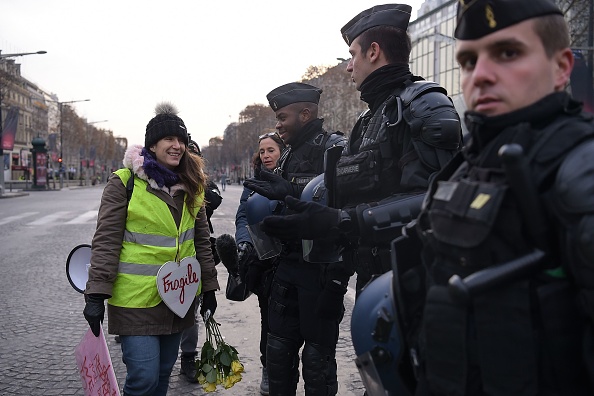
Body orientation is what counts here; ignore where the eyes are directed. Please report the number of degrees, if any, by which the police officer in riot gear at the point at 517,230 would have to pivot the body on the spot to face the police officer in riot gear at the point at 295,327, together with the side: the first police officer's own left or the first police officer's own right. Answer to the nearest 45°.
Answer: approximately 90° to the first police officer's own right

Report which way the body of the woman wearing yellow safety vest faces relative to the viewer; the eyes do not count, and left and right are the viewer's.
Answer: facing the viewer and to the right of the viewer

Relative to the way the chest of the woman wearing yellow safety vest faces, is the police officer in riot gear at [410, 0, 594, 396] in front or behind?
in front

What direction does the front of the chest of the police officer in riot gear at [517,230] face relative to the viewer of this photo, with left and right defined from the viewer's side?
facing the viewer and to the left of the viewer

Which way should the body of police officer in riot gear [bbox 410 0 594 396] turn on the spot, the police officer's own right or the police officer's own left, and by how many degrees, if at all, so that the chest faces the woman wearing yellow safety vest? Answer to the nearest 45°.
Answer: approximately 90° to the police officer's own right

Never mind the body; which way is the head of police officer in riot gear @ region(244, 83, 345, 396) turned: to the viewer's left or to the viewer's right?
to the viewer's left

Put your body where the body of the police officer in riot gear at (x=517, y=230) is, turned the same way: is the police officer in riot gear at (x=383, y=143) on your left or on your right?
on your right

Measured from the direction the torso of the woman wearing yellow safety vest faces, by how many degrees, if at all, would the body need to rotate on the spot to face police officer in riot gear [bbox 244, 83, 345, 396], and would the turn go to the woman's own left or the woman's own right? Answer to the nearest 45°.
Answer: approximately 45° to the woman's own left

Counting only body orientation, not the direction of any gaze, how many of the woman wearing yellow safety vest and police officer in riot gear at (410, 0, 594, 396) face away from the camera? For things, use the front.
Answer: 0
